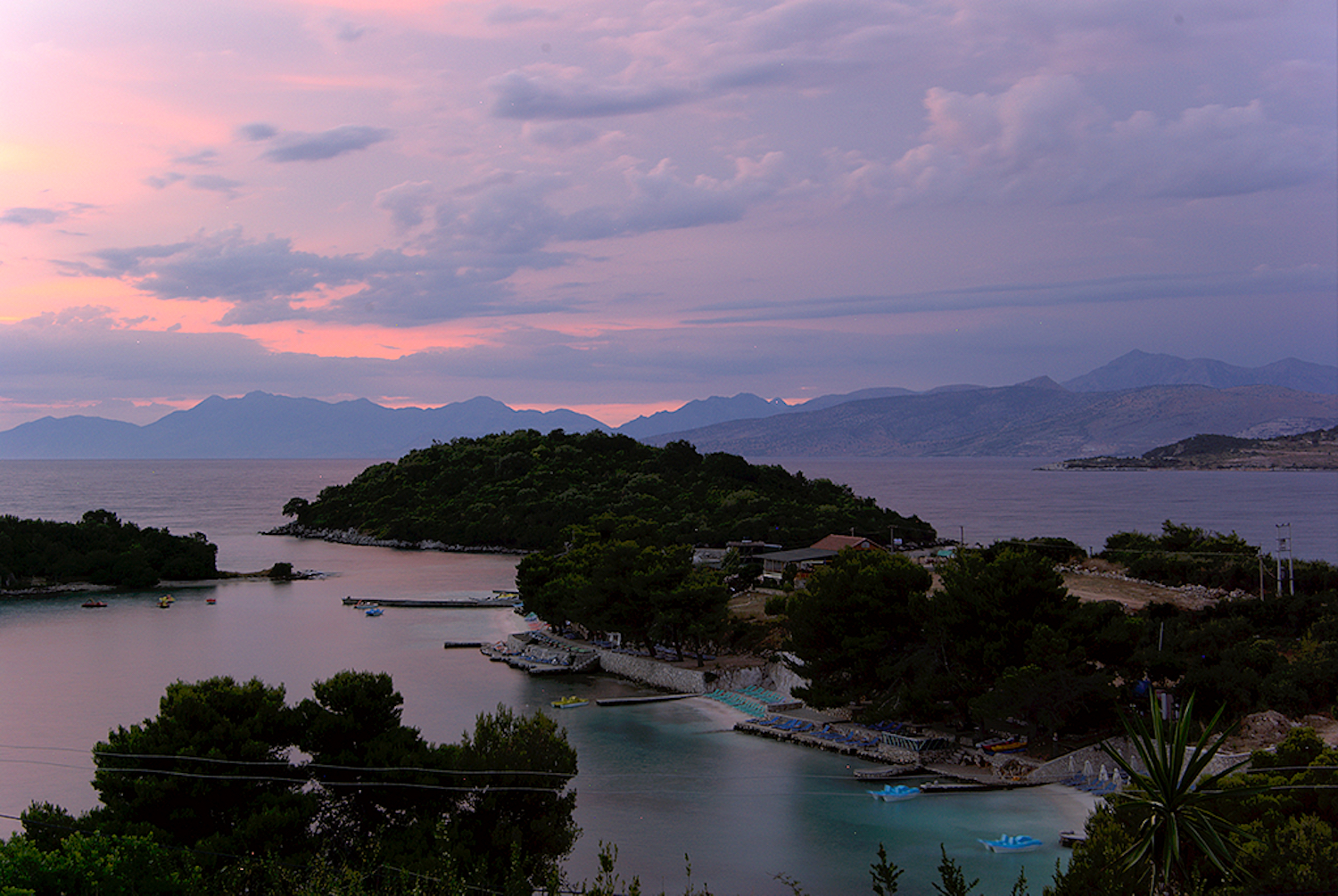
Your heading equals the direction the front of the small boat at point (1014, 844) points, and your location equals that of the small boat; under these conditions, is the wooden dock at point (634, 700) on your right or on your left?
on your right

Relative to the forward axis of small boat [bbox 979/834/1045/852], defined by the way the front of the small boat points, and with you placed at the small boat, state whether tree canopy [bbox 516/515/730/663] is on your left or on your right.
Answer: on your right

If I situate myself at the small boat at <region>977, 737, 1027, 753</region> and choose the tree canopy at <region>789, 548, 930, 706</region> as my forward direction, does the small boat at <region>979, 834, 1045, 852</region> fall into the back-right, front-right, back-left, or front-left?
back-left

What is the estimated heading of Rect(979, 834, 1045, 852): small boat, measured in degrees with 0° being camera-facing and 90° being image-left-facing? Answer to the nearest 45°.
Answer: approximately 90°

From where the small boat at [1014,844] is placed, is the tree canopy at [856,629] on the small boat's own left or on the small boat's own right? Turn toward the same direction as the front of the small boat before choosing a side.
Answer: on the small boat's own right

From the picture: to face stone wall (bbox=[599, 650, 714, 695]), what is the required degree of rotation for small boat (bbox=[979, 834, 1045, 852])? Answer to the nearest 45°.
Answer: approximately 45° to its right

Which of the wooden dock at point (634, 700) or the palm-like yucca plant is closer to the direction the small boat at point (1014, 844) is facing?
the wooden dock

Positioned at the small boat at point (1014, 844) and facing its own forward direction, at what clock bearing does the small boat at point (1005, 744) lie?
the small boat at point (1005, 744) is roughly at 3 o'clock from the small boat at point (1014, 844).
